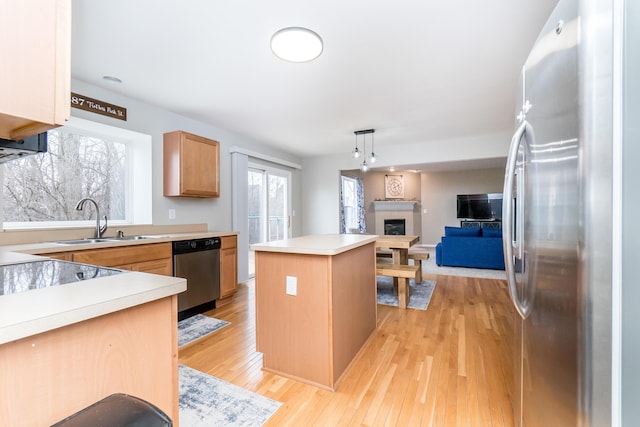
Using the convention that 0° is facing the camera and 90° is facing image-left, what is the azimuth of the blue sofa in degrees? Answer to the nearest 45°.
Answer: approximately 180°

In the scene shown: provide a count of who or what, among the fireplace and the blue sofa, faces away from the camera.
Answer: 1

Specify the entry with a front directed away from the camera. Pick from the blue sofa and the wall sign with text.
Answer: the blue sofa

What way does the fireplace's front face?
toward the camera

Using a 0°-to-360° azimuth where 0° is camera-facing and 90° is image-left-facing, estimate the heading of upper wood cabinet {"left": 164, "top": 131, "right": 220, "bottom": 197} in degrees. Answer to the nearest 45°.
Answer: approximately 315°

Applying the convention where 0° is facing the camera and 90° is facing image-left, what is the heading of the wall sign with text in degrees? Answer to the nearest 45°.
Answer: approximately 315°

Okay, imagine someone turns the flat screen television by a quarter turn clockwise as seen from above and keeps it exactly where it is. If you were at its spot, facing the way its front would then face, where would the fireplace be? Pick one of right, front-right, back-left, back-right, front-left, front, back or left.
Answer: front

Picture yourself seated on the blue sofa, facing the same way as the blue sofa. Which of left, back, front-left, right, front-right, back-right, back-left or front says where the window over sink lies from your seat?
back-left

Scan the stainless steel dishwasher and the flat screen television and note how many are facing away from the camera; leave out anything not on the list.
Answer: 0

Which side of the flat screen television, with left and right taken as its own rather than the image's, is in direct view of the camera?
front

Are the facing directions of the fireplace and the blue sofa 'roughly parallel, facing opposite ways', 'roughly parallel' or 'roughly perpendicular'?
roughly parallel, facing opposite ways

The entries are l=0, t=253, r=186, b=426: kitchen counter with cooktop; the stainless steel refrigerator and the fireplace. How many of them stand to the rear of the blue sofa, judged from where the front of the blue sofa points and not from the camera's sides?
2

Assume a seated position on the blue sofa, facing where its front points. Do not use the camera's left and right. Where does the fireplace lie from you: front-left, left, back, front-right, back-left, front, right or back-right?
front-left

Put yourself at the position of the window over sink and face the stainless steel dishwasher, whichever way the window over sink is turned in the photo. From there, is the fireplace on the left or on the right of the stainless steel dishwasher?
left

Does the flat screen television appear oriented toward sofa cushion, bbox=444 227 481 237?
yes

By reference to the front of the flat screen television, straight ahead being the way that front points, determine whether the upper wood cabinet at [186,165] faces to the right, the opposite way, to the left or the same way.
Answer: to the left

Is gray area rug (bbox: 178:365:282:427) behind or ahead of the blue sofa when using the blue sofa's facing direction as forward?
behind
